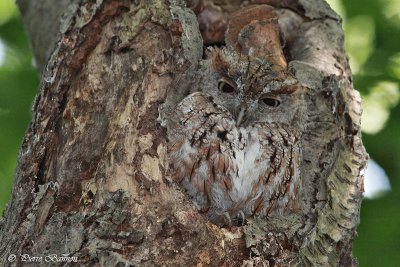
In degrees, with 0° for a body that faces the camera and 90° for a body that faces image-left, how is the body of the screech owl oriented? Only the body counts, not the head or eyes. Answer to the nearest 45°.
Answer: approximately 0°
